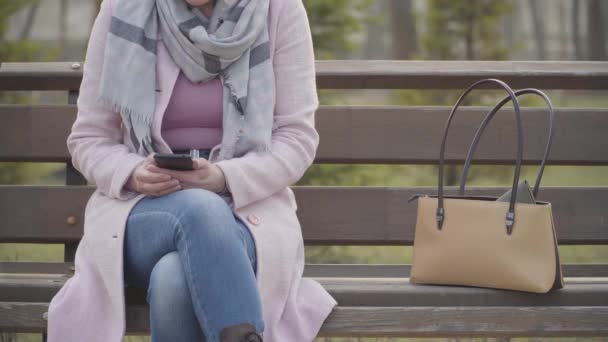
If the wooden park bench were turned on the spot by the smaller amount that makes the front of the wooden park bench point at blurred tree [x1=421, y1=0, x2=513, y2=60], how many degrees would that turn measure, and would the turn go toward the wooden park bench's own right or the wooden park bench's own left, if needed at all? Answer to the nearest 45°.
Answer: approximately 180°

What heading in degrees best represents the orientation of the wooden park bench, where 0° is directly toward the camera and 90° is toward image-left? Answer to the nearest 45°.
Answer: approximately 0°

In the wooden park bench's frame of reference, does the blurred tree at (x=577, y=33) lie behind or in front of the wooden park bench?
behind

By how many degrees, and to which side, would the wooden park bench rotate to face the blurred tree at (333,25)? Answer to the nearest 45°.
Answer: approximately 180°
